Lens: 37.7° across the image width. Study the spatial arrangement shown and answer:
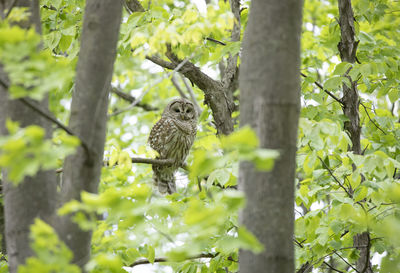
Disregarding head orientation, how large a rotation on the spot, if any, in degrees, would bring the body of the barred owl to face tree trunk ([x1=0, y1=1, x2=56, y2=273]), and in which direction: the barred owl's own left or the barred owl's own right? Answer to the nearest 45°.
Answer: approximately 45° to the barred owl's own right

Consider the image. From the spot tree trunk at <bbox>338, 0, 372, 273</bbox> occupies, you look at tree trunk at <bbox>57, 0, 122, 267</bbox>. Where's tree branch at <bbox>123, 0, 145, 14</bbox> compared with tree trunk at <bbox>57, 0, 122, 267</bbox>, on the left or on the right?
right

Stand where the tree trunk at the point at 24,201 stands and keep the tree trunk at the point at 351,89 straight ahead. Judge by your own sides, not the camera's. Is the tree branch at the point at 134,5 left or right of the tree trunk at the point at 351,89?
left

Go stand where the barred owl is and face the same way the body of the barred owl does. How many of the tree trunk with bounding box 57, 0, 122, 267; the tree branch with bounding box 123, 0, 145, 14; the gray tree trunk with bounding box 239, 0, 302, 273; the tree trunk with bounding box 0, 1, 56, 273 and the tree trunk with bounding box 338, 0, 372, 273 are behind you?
0

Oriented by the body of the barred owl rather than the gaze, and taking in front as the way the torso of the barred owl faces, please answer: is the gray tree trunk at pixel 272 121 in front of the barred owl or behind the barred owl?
in front

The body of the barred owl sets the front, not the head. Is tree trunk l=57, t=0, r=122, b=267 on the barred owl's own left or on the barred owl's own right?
on the barred owl's own right

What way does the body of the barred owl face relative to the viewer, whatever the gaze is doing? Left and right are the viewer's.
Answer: facing the viewer and to the right of the viewer
